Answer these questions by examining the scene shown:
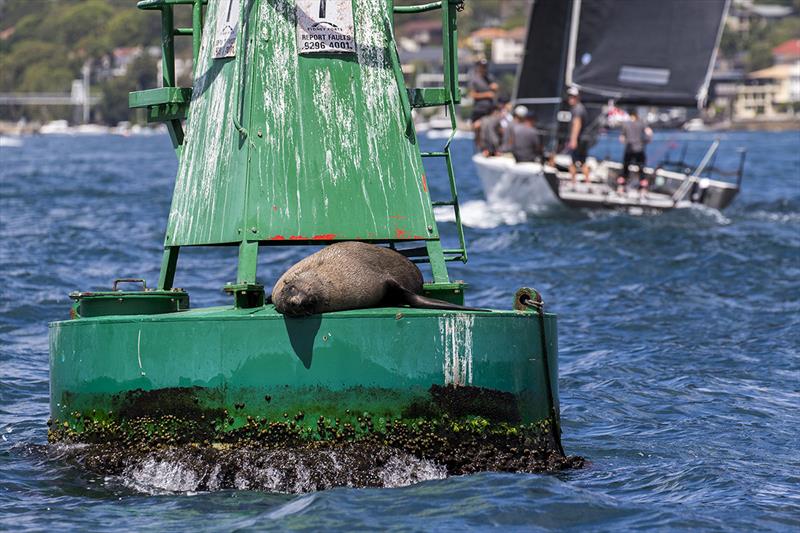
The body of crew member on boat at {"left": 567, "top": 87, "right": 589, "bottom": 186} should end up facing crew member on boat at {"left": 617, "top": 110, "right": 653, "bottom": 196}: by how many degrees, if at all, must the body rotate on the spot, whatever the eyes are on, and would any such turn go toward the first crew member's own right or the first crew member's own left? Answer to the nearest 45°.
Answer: approximately 135° to the first crew member's own left

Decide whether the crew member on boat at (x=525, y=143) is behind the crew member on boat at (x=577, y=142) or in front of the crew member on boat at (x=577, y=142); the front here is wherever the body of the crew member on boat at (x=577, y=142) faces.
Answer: in front
